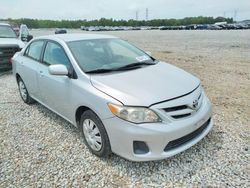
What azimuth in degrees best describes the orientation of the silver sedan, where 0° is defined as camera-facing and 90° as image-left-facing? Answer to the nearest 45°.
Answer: approximately 315°
